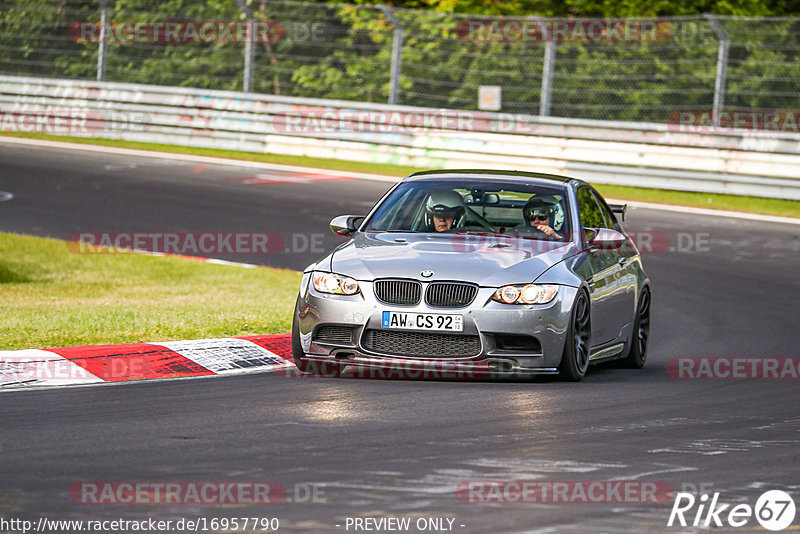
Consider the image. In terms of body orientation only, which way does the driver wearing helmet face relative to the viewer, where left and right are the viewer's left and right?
facing the viewer and to the left of the viewer

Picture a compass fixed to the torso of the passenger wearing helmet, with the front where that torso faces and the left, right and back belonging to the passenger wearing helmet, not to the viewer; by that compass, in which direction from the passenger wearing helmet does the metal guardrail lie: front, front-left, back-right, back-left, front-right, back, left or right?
back

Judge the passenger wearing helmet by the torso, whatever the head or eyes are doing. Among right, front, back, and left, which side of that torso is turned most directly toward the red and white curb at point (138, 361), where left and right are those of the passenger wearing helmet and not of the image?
right

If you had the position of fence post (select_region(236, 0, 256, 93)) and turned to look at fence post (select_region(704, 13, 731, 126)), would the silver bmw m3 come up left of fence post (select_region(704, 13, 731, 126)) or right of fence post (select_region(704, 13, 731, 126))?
right

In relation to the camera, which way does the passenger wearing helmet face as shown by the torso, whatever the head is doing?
toward the camera

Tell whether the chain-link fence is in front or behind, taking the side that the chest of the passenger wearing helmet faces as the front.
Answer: behind

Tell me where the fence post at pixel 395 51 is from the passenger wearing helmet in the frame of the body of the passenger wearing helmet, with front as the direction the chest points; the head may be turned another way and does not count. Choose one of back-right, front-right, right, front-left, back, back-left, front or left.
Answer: back

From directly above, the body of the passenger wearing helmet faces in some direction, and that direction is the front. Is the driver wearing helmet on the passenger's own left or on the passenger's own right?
on the passenger's own left

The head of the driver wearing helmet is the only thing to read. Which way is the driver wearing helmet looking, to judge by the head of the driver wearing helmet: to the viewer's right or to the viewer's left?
to the viewer's left

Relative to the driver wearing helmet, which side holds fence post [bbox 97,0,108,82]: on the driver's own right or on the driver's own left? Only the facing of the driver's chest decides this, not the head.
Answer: on the driver's own right

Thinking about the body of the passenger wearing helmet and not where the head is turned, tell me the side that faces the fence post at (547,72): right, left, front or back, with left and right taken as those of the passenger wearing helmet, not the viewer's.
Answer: back

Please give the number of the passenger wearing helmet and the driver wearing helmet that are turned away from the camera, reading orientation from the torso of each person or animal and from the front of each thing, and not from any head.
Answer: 0

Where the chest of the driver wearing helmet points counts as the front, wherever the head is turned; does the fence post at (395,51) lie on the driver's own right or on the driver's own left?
on the driver's own right

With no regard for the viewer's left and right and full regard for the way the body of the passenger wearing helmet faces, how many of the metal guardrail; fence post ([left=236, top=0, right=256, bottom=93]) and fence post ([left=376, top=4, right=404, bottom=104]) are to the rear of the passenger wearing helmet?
3
